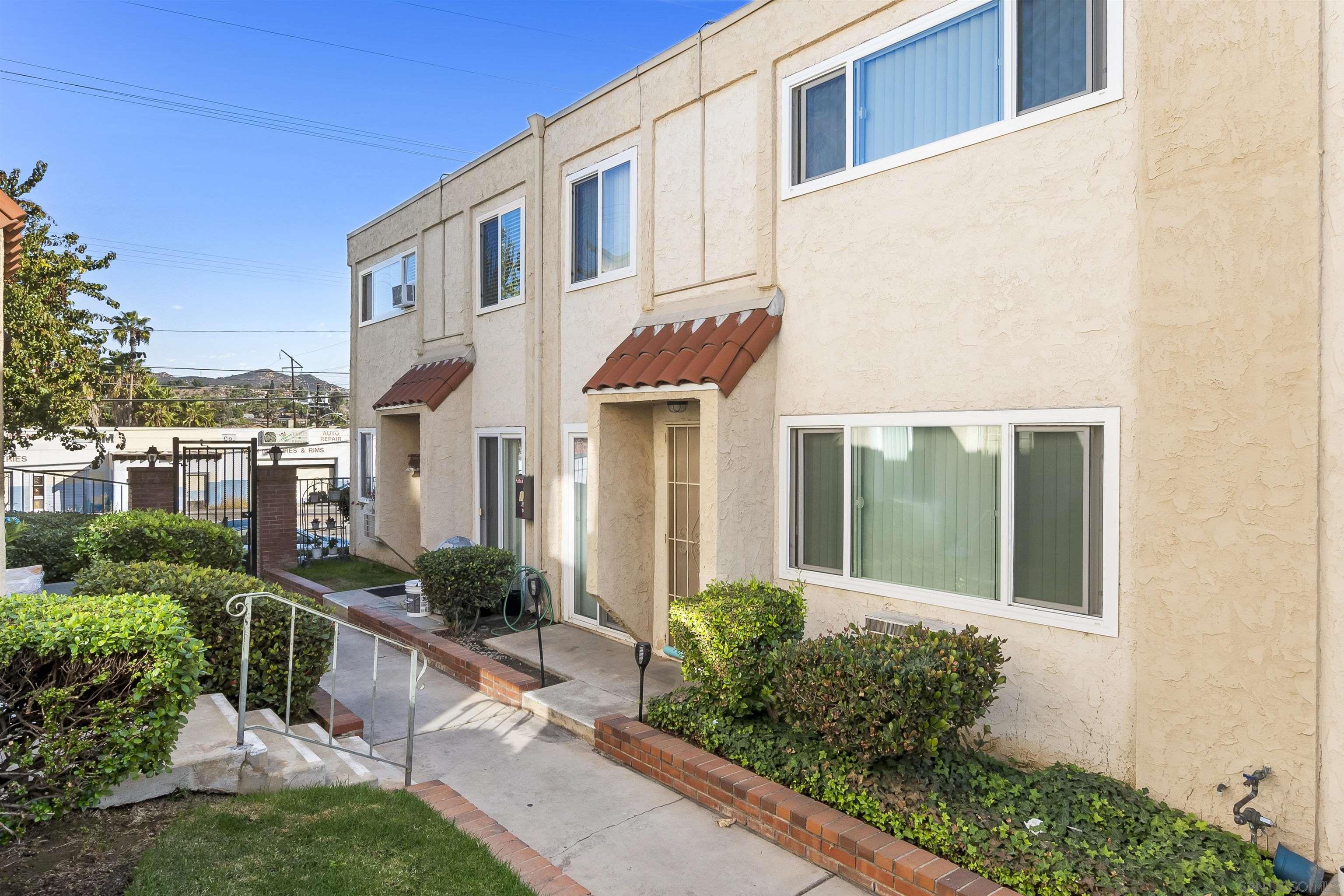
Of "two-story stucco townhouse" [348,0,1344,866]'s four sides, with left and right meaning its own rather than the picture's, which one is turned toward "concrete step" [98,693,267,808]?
front

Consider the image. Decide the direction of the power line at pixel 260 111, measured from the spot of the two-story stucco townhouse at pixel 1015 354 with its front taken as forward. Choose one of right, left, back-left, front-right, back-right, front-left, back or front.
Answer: right

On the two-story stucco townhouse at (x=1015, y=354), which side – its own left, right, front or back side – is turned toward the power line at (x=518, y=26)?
right

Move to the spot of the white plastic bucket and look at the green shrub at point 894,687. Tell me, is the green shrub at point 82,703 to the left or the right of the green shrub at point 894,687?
right

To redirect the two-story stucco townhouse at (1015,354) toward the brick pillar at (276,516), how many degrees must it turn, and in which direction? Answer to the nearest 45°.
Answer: approximately 90° to its right

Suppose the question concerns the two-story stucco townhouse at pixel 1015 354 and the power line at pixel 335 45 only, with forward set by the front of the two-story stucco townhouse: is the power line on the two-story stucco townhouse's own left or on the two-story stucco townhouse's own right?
on the two-story stucco townhouse's own right

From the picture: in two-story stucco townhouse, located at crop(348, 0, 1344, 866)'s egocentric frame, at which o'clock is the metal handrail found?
The metal handrail is roughly at 1 o'clock from the two-story stucco townhouse.

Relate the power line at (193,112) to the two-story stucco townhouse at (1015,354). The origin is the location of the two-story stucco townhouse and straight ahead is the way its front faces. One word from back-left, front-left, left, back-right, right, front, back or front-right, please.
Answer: right

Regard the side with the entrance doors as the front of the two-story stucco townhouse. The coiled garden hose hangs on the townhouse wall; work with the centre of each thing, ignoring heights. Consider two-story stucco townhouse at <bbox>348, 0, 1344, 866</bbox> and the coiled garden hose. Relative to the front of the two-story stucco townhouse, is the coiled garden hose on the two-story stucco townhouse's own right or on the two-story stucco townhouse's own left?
on the two-story stucco townhouse's own right

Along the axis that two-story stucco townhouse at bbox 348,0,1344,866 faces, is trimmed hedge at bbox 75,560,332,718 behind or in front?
in front

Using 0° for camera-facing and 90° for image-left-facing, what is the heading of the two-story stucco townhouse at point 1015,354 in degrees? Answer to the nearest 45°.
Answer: approximately 45°
